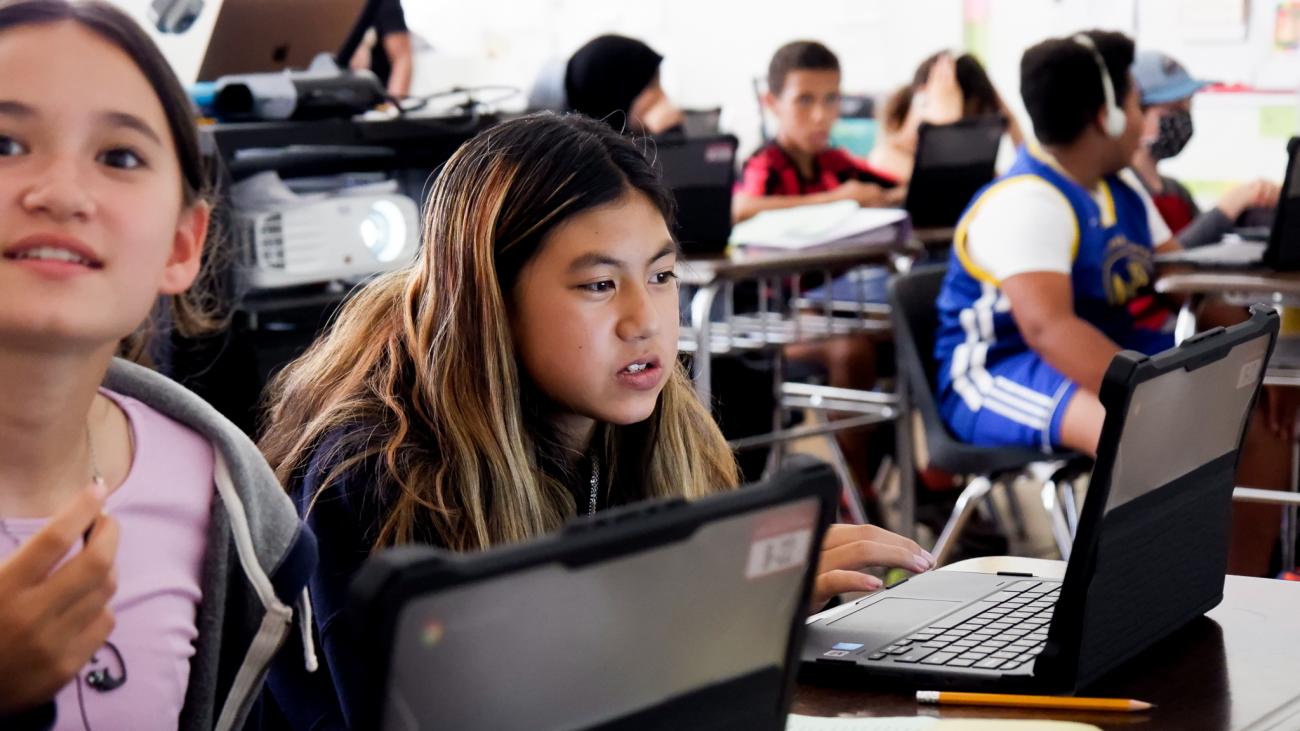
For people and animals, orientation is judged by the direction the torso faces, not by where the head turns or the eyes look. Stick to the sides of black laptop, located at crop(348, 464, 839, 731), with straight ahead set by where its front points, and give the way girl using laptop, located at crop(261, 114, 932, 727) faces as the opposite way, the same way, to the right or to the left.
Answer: the opposite way

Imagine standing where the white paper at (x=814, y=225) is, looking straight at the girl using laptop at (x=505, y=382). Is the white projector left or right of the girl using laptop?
right

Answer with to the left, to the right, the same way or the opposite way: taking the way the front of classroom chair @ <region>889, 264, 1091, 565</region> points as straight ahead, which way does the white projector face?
to the right

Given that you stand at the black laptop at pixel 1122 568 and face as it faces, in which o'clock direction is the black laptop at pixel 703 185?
the black laptop at pixel 703 185 is roughly at 1 o'clock from the black laptop at pixel 1122 568.

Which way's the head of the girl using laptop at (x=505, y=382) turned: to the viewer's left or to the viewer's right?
to the viewer's right

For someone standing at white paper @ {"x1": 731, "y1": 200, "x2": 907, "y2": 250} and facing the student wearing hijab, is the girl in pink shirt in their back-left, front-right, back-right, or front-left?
back-left

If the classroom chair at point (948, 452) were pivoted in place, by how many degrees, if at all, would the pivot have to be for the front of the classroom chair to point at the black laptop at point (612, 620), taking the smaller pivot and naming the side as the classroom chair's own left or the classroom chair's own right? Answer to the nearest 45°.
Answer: approximately 90° to the classroom chair's own right
